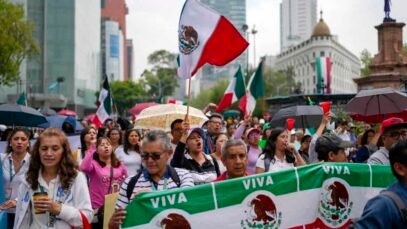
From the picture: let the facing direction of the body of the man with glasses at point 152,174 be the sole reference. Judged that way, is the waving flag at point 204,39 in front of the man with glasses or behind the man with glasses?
behind

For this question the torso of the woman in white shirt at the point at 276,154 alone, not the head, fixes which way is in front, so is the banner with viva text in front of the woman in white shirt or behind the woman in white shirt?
in front

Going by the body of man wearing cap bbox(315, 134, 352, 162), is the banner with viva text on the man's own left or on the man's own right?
on the man's own right

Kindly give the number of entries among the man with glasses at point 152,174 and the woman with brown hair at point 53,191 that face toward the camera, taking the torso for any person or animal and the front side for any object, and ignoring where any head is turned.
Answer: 2

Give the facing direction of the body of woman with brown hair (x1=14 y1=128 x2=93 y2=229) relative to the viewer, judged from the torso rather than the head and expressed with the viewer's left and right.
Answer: facing the viewer
